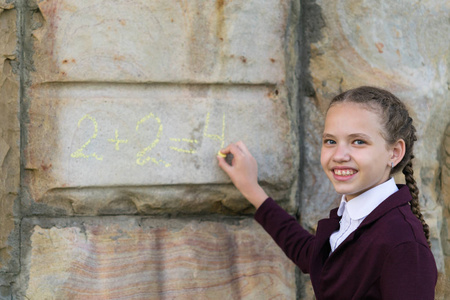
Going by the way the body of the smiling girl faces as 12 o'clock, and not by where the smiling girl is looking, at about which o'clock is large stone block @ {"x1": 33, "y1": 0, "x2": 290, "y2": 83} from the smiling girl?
The large stone block is roughly at 2 o'clock from the smiling girl.

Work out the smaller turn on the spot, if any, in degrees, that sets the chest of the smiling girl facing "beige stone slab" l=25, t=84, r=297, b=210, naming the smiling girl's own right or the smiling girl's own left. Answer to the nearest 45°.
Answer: approximately 45° to the smiling girl's own right

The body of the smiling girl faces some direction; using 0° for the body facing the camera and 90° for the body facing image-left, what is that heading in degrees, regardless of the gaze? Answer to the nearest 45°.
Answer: approximately 45°

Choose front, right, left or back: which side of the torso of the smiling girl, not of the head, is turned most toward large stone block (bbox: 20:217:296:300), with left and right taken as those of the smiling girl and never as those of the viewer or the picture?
right
